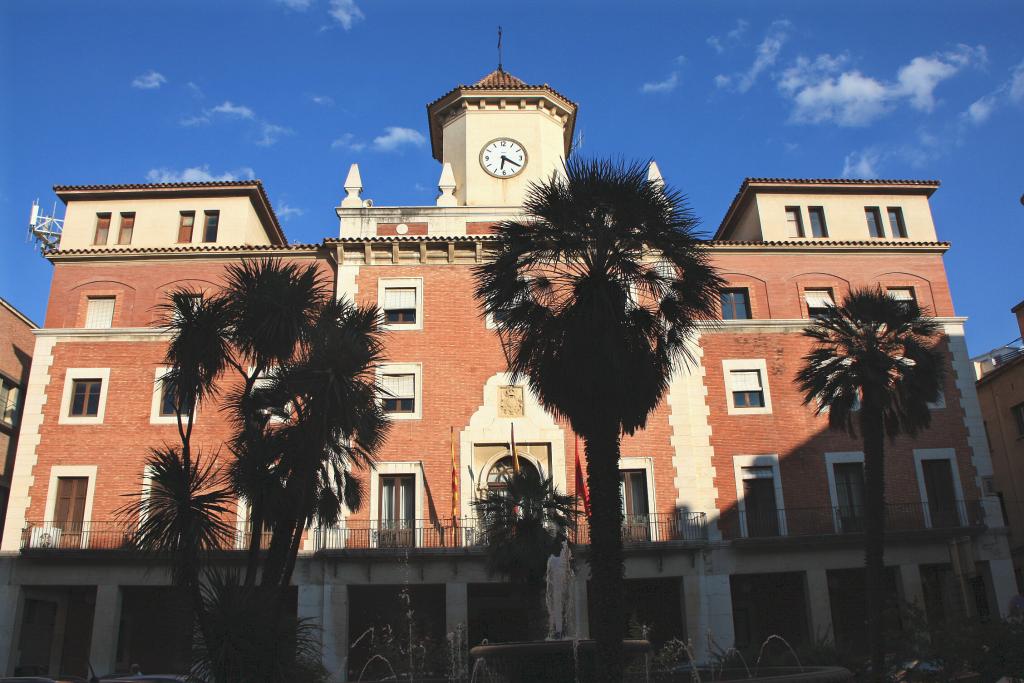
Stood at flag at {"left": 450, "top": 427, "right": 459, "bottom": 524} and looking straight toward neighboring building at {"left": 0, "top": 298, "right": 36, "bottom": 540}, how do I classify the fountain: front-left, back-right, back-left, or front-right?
back-left

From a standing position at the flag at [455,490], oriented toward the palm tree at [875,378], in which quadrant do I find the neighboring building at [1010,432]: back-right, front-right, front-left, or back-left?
front-left

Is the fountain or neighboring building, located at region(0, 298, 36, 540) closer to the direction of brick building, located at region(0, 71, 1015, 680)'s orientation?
the fountain

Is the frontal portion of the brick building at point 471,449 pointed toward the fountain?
yes

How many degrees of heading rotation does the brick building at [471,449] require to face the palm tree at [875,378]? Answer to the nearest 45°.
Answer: approximately 45° to its left

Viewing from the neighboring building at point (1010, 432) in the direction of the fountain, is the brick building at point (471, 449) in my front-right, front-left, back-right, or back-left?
front-right

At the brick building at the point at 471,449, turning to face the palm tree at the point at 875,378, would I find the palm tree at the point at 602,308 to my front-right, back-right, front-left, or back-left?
front-right

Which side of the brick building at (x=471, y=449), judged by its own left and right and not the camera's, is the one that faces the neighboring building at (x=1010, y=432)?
left

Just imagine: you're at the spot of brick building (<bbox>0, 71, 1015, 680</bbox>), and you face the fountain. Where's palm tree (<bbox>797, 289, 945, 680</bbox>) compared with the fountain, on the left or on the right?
left

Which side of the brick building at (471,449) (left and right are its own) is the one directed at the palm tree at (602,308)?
front

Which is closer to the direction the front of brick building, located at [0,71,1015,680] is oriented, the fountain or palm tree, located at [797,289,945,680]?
the fountain

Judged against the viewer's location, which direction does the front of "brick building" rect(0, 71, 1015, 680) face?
facing the viewer

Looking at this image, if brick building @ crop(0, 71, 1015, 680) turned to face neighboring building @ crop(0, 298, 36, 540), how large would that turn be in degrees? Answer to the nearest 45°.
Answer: approximately 90° to its right
